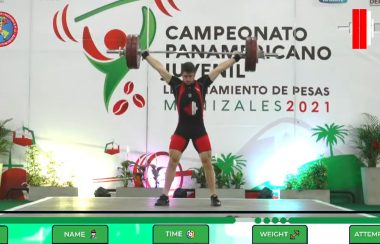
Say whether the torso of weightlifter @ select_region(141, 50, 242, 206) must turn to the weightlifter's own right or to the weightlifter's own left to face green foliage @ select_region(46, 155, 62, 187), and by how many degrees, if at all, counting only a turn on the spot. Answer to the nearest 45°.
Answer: approximately 135° to the weightlifter's own right

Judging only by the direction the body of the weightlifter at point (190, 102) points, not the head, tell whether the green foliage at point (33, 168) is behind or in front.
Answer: behind

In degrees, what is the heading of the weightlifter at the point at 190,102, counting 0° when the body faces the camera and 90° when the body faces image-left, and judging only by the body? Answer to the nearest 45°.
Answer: approximately 0°

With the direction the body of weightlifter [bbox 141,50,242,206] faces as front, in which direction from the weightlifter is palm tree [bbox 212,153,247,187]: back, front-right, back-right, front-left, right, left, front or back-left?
back

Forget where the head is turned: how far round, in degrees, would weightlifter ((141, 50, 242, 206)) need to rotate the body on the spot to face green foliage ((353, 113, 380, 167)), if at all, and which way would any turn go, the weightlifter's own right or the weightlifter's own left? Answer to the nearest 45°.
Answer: approximately 135° to the weightlifter's own left
